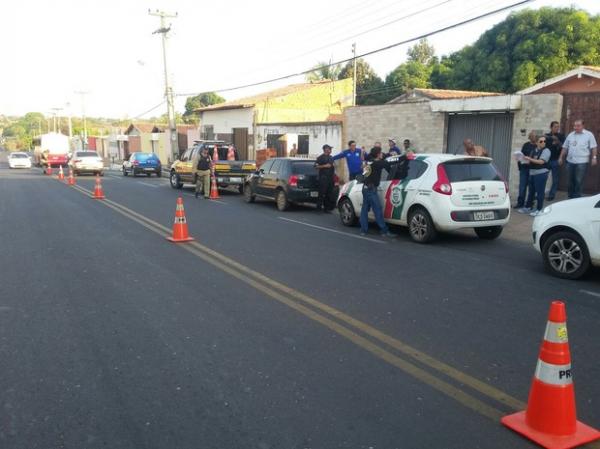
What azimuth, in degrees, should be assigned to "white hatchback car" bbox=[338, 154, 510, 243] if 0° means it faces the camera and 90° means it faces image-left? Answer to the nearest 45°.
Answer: approximately 135°

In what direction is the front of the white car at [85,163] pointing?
away from the camera

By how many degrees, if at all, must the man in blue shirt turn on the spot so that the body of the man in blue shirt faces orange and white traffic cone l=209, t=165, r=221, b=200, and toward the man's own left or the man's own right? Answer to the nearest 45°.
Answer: approximately 135° to the man's own right

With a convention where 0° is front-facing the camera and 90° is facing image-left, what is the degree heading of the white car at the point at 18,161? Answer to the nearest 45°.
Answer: approximately 0°

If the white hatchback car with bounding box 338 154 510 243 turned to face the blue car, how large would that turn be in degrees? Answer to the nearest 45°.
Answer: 0° — it already faces it

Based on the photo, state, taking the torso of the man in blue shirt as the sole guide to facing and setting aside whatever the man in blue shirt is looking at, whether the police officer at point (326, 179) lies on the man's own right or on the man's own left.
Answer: on the man's own right

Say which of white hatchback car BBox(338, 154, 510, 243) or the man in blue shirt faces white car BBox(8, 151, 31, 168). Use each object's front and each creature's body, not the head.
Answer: the white hatchback car

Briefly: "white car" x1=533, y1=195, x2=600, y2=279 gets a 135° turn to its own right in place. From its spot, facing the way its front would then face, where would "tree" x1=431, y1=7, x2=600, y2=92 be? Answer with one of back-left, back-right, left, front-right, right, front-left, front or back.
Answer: front-left

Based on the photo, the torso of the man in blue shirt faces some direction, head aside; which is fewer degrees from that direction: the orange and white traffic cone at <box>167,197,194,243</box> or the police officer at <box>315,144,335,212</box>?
the orange and white traffic cone

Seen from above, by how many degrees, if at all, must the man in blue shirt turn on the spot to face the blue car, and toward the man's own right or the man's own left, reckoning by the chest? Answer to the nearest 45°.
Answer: approximately 135° to the man's own right
